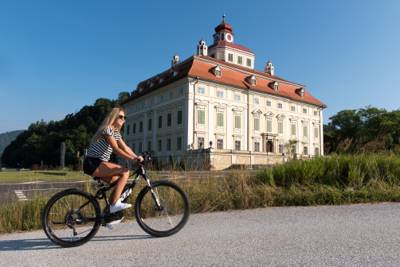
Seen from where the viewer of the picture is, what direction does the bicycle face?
facing to the right of the viewer

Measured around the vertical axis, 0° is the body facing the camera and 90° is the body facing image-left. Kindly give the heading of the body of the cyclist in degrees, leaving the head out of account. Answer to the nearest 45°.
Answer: approximately 270°
